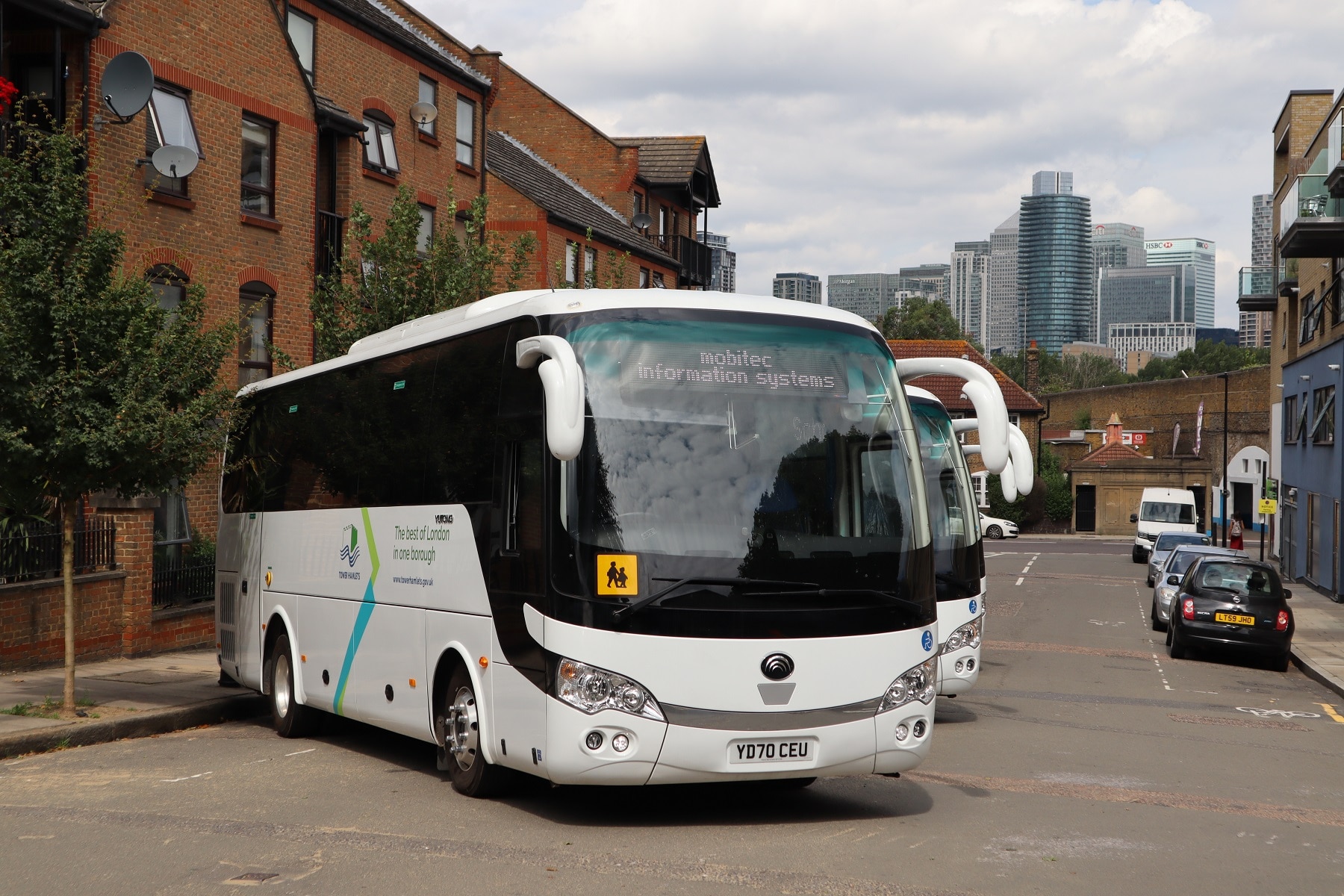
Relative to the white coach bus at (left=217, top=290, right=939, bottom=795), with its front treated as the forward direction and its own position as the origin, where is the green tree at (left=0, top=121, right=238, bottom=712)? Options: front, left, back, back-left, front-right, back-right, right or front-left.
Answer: back

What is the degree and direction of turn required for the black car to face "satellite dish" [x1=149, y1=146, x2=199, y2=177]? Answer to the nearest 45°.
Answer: approximately 135° to its left

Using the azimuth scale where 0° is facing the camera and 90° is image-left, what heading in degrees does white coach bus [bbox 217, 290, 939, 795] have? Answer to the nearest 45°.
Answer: approximately 315°

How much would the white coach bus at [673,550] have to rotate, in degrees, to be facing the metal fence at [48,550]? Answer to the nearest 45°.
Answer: approximately 180°

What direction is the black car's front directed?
away from the camera
